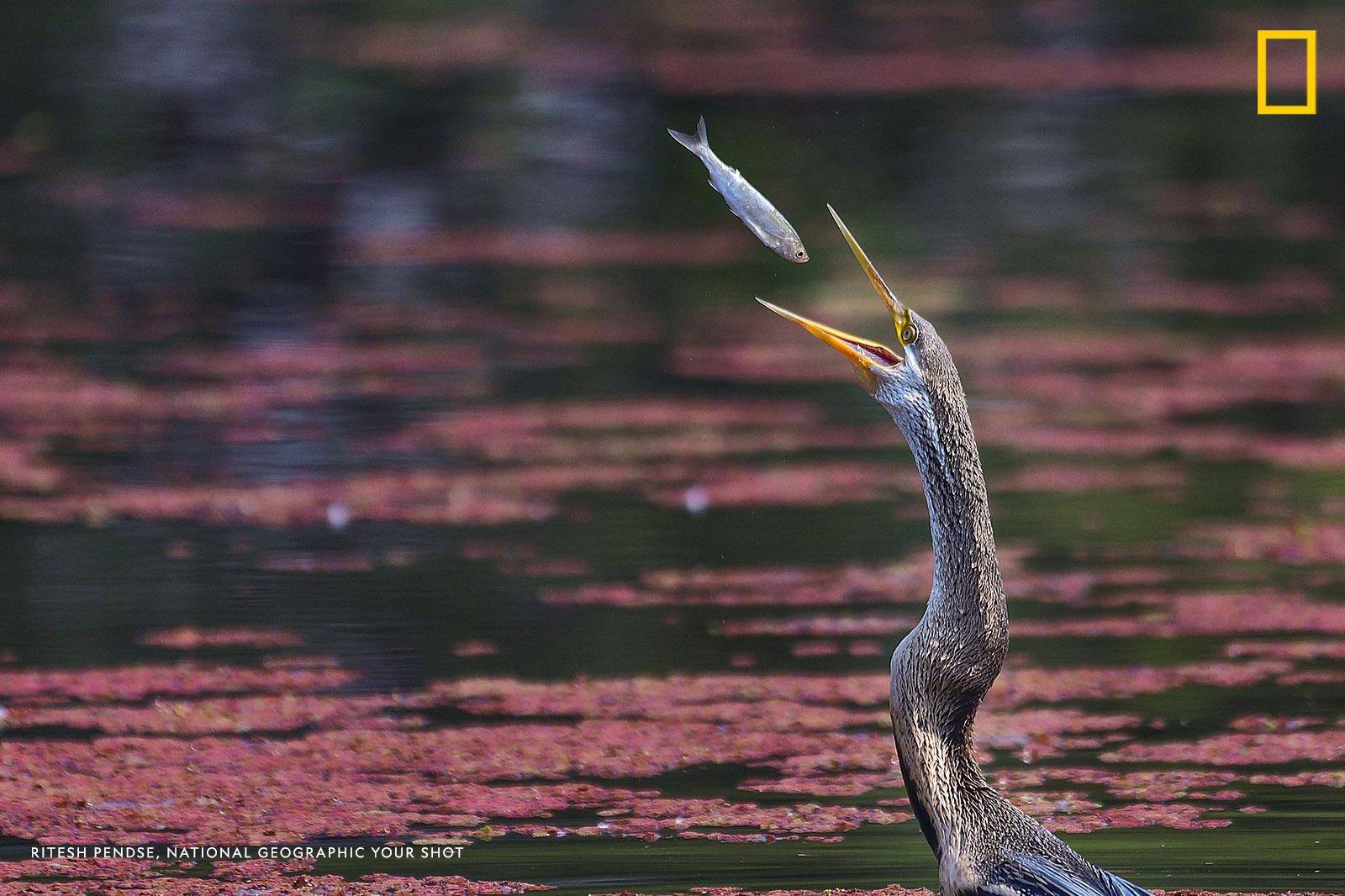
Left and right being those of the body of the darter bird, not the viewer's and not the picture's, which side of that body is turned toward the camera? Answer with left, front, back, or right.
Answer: left
